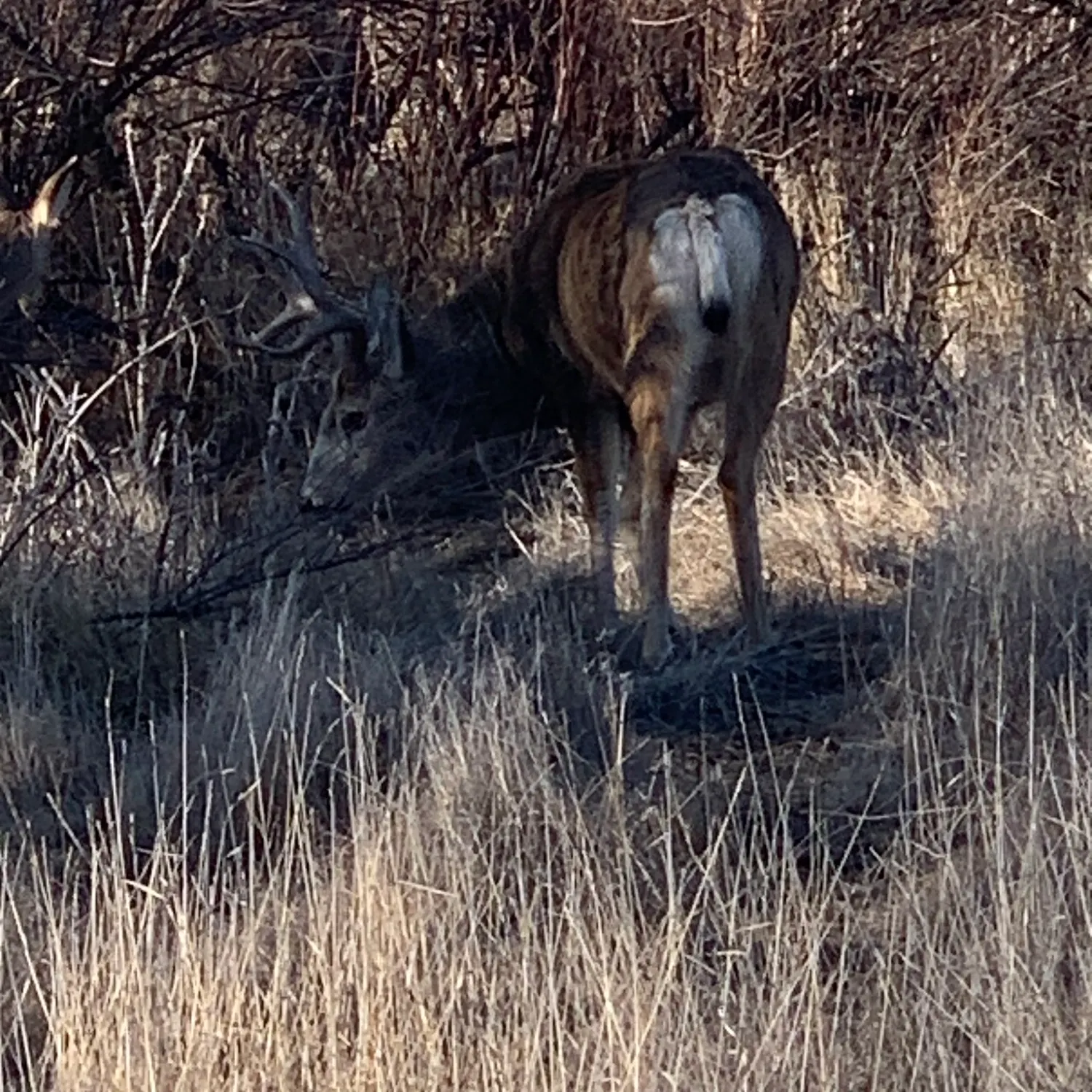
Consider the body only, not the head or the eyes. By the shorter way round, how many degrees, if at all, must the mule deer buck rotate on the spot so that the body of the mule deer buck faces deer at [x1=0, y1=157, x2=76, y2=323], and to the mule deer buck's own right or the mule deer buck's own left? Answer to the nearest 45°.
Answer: approximately 45° to the mule deer buck's own left

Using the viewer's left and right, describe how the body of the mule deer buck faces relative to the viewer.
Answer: facing away from the viewer and to the left of the viewer
